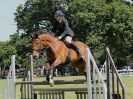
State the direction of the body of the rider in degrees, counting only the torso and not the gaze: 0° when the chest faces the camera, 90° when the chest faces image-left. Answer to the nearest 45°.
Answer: approximately 45°

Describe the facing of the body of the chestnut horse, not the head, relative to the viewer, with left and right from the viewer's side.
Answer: facing the viewer and to the left of the viewer
